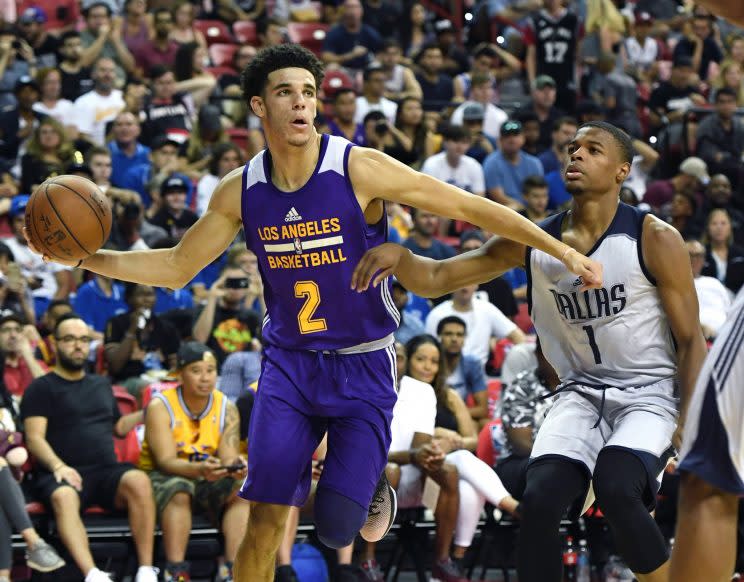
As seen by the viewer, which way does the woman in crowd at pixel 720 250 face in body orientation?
toward the camera

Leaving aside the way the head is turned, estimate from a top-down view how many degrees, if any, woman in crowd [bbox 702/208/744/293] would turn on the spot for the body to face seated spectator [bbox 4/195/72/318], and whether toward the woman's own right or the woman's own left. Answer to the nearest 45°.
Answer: approximately 45° to the woman's own right

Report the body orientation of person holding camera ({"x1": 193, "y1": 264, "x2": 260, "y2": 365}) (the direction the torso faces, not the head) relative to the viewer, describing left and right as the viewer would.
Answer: facing the viewer

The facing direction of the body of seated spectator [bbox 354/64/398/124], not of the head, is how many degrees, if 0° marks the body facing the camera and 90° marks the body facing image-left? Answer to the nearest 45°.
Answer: approximately 0°

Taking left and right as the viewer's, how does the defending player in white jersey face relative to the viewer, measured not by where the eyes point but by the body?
facing the viewer and to the left of the viewer

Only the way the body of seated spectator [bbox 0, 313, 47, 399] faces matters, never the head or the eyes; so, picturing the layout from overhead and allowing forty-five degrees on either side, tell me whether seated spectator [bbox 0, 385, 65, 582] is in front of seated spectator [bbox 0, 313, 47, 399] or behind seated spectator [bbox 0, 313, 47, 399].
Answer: in front

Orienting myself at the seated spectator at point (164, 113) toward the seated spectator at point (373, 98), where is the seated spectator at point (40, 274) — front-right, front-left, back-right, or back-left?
back-right

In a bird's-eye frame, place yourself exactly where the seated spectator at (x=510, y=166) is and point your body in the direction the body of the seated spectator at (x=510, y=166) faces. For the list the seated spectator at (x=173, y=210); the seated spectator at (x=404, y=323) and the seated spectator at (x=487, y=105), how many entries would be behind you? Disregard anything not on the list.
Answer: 1

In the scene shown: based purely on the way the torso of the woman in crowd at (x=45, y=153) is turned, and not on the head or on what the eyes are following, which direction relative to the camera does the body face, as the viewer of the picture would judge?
toward the camera

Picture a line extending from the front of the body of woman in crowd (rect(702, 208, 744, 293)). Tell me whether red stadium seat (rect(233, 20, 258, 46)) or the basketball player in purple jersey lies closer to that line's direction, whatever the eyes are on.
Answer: the basketball player in purple jersey

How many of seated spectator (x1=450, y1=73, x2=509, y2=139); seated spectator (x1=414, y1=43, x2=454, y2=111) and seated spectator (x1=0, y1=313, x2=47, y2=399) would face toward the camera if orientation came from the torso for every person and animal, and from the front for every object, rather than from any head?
3

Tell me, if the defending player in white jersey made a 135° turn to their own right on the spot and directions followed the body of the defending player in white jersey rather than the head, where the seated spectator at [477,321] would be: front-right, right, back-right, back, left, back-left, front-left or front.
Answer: front
